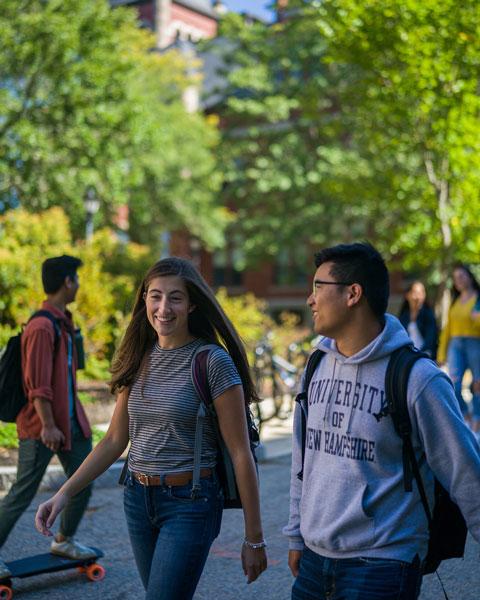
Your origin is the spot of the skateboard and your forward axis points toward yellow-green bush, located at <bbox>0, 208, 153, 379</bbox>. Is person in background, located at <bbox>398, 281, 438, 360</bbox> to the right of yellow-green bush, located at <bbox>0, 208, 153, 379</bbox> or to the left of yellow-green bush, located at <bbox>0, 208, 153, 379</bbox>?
right

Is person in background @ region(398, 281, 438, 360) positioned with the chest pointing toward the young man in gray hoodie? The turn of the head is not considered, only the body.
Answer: yes

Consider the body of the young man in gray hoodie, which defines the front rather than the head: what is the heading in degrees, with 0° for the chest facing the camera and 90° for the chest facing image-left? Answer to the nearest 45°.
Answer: approximately 45°

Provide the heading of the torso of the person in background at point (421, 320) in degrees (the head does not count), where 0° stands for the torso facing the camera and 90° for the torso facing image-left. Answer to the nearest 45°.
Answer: approximately 0°

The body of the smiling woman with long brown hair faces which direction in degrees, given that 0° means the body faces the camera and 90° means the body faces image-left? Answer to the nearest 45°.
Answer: approximately 45°

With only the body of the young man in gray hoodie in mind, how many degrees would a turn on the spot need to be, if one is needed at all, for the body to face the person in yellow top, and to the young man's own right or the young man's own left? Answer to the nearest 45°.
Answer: approximately 135° to the young man's own right

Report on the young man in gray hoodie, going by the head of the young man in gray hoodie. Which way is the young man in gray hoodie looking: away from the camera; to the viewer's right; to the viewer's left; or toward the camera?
to the viewer's left

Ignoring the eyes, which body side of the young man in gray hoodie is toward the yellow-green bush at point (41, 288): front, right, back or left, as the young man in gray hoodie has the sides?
right

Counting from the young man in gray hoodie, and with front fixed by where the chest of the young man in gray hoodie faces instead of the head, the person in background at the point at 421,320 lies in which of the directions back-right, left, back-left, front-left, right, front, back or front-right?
back-right

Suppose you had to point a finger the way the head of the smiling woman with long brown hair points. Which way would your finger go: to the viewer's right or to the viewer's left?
to the viewer's right

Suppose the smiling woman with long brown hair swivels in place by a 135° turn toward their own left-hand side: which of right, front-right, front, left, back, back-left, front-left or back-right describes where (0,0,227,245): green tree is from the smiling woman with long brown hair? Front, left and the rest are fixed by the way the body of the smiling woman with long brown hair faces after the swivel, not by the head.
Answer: left

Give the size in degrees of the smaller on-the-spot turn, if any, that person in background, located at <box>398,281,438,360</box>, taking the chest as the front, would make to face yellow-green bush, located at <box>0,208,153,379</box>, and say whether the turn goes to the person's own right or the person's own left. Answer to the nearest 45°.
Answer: approximately 135° to the person's own right

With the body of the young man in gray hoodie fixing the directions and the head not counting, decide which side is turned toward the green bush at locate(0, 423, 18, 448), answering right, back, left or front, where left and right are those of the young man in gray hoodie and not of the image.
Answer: right
